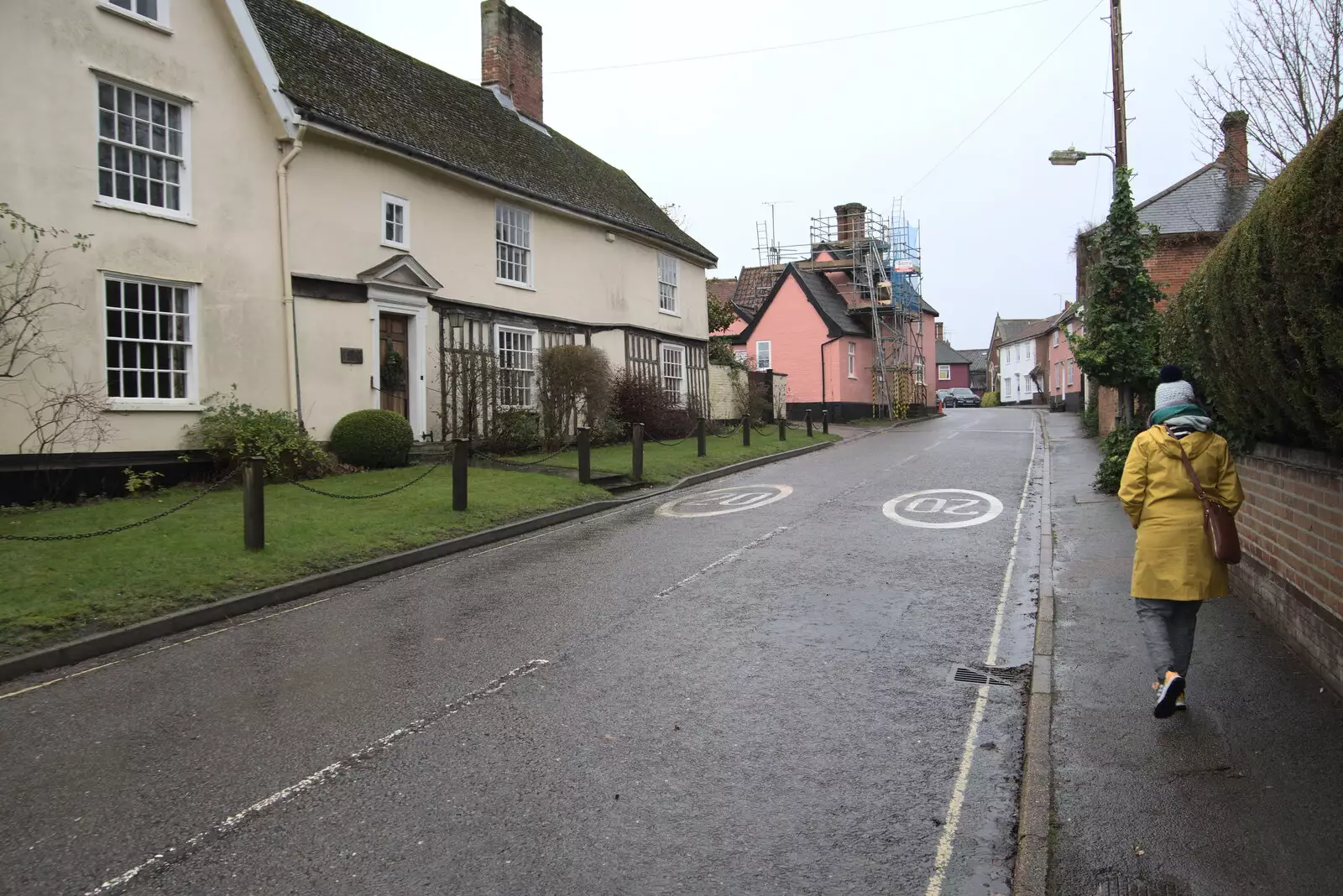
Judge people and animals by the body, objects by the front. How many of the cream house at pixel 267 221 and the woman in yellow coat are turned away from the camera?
1

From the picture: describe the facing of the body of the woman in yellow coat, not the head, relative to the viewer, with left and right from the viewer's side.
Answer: facing away from the viewer

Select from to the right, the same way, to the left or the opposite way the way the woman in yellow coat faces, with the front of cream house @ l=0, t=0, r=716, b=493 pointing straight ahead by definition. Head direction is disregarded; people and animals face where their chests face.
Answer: to the left

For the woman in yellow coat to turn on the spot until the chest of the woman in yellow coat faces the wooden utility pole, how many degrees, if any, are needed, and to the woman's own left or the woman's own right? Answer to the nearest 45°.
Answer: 0° — they already face it

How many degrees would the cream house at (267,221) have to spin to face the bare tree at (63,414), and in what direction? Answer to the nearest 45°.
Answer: approximately 90° to its right

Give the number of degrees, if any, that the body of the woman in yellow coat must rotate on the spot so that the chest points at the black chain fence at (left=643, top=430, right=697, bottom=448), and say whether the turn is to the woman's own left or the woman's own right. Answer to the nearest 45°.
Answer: approximately 45° to the woman's own left

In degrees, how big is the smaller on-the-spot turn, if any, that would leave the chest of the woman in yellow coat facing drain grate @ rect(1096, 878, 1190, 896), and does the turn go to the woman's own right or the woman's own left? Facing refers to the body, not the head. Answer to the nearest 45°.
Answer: approximately 180°

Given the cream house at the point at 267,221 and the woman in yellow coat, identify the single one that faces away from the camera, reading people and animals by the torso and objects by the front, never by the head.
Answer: the woman in yellow coat

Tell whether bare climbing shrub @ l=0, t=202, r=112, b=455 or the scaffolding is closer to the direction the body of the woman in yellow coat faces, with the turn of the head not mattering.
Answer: the scaffolding

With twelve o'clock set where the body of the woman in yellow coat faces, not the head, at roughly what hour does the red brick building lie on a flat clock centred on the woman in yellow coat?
The red brick building is roughly at 12 o'clock from the woman in yellow coat.

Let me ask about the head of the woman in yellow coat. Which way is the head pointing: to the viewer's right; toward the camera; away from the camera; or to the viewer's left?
away from the camera

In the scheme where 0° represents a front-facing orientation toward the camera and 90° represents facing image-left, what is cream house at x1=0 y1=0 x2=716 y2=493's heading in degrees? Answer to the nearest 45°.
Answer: approximately 315°

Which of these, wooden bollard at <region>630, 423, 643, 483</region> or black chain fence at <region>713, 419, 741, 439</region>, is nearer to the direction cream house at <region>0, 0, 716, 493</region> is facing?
the wooden bollard
